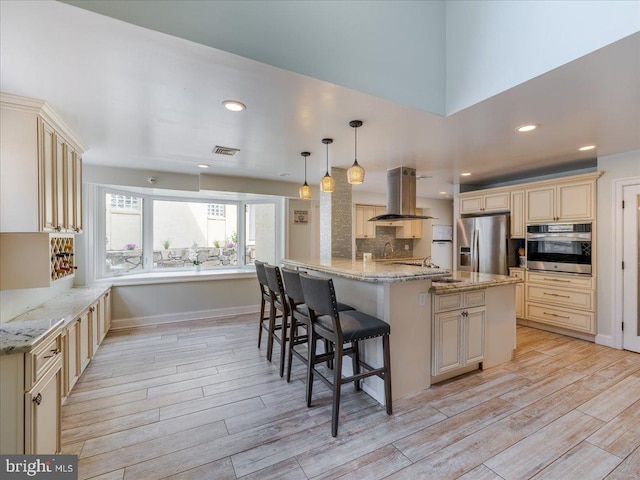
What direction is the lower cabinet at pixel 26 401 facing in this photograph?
to the viewer's right

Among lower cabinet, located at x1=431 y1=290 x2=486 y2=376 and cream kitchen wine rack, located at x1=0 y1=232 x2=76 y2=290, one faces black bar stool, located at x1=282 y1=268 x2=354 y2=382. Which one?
the cream kitchen wine rack

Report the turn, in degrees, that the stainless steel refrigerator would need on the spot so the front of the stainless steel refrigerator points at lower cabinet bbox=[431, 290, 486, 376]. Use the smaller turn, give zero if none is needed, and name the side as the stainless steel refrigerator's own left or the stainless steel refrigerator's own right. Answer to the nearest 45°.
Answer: approximately 45° to the stainless steel refrigerator's own left

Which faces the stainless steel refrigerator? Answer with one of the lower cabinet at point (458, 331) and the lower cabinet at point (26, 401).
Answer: the lower cabinet at point (26, 401)

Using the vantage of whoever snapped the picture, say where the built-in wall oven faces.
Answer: facing the viewer and to the left of the viewer

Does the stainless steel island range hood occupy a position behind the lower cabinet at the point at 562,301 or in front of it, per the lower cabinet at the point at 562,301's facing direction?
in front

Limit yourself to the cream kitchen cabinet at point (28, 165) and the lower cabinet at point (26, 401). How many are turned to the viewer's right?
2

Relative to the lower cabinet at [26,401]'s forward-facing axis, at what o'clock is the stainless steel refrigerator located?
The stainless steel refrigerator is roughly at 12 o'clock from the lower cabinet.

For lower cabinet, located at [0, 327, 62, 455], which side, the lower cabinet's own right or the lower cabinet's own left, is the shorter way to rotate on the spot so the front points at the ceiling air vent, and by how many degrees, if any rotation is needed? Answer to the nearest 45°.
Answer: approximately 45° to the lower cabinet's own left

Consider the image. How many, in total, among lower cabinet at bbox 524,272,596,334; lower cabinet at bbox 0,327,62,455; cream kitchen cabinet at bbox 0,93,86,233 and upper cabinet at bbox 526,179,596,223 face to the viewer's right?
2

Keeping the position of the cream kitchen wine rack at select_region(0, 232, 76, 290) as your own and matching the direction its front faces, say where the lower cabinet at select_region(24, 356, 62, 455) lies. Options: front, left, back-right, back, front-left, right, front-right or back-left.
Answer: front-right

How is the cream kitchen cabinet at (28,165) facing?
to the viewer's right

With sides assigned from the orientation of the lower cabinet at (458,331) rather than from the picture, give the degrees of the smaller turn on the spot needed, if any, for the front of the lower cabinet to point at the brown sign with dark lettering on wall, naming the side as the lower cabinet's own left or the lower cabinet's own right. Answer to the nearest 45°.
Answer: approximately 180°

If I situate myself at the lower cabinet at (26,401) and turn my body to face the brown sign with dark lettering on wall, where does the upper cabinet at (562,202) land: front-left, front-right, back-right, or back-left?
front-right

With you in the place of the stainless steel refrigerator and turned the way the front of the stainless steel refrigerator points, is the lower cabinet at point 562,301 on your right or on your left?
on your left

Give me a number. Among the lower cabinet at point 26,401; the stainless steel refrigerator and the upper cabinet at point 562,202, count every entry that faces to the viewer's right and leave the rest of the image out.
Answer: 1

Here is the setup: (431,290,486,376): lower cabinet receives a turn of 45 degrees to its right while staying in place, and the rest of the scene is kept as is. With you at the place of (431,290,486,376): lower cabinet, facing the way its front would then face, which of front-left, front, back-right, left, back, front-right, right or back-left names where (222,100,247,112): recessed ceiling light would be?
front-right

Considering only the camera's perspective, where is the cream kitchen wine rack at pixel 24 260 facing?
facing the viewer and to the right of the viewer

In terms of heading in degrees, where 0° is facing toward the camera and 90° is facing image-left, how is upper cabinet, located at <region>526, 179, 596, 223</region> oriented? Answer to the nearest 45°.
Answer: approximately 45°

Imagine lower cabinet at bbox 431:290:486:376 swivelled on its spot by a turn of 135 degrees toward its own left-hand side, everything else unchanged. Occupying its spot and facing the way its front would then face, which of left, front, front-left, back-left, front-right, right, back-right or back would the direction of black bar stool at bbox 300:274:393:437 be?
back-left
